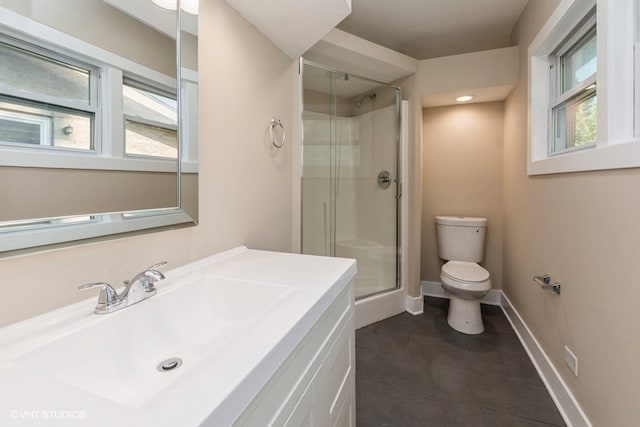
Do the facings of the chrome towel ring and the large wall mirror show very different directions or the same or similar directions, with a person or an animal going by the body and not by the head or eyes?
same or similar directions

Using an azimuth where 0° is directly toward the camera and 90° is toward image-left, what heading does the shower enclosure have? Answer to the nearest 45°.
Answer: approximately 315°

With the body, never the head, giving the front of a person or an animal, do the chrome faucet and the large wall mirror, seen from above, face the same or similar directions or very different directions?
same or similar directions

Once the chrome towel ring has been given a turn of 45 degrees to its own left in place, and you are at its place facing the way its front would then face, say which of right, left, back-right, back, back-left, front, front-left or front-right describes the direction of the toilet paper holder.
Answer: front

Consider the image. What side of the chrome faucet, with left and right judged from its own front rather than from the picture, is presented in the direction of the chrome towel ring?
left

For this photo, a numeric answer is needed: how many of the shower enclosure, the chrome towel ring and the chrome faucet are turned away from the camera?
0

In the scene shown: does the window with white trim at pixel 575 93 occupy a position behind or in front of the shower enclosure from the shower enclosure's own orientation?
in front

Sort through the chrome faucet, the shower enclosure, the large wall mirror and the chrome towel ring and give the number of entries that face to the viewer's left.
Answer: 0

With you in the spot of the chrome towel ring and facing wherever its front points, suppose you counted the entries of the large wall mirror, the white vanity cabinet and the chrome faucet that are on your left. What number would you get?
0

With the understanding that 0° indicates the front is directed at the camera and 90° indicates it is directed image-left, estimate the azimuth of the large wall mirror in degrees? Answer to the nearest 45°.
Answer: approximately 315°

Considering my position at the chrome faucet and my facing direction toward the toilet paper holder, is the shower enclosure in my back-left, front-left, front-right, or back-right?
front-left

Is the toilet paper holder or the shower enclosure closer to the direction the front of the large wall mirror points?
the toilet paper holder

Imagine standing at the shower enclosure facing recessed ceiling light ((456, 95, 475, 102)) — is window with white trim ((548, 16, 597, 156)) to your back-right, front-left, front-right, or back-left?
front-right
